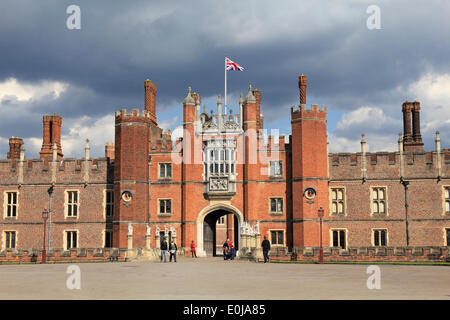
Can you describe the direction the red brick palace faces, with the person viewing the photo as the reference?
facing the viewer
